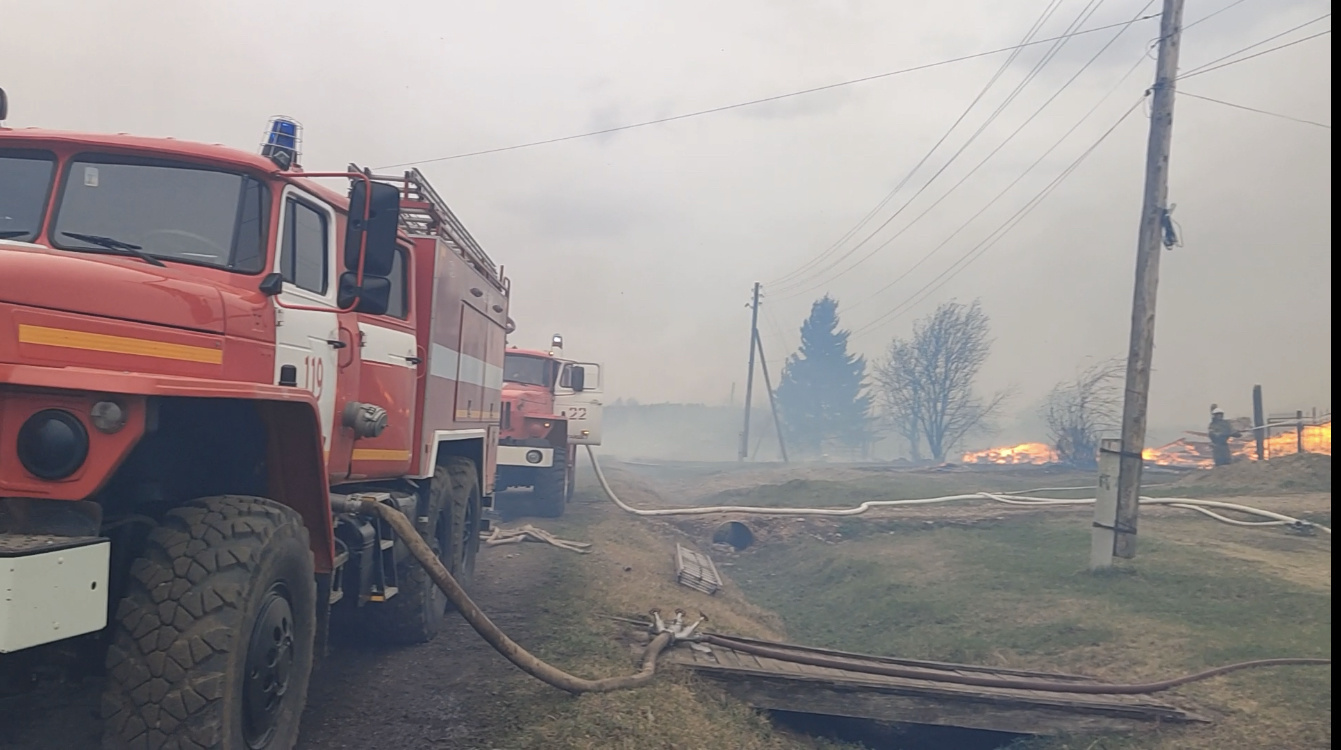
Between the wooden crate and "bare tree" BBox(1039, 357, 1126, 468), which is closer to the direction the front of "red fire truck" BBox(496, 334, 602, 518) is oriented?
the wooden crate

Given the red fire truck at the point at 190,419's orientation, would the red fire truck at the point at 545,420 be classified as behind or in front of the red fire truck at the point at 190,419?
behind

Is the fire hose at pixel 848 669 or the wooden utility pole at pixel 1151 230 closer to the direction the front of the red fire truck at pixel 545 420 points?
the fire hose

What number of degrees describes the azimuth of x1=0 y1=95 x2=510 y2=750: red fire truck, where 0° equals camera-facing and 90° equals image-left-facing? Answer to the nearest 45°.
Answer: approximately 45°

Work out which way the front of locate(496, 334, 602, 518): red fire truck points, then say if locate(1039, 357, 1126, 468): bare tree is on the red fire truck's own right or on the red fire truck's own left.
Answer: on the red fire truck's own left

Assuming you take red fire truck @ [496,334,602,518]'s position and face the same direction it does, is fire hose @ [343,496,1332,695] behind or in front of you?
in front

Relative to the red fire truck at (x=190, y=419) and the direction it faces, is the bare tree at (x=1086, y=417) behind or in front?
behind

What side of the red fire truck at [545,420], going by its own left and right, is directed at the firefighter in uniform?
left

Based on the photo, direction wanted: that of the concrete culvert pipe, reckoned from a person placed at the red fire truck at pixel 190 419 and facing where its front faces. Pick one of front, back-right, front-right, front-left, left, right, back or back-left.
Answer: back

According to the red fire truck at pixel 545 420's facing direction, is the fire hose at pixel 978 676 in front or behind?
in front

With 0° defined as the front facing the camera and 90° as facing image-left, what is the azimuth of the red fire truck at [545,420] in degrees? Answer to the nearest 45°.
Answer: approximately 0°

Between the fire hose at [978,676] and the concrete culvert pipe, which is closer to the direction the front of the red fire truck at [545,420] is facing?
the fire hose

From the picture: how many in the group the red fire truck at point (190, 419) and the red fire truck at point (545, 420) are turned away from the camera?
0

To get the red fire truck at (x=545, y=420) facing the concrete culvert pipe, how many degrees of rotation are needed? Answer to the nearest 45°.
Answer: approximately 90° to its left

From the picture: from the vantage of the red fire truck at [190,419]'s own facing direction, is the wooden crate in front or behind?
behind
